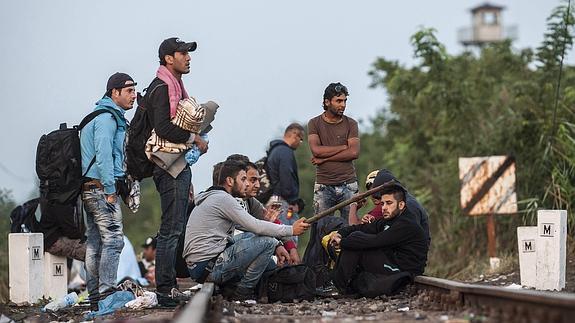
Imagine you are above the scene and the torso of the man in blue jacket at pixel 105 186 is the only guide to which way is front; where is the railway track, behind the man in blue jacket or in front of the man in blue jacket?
in front

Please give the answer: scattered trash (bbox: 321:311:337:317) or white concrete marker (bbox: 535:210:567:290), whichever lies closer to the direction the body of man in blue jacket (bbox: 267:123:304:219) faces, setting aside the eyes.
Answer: the white concrete marker

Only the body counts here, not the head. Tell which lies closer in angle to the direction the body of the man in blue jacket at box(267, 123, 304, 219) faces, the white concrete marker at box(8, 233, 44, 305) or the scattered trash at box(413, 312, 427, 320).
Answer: the scattered trash

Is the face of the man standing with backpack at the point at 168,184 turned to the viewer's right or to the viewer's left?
to the viewer's right

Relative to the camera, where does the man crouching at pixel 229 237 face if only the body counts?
to the viewer's right

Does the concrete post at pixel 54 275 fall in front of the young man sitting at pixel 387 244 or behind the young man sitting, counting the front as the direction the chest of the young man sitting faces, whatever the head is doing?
in front

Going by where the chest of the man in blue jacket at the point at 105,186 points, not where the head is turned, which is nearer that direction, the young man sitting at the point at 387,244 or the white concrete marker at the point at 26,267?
the young man sitting

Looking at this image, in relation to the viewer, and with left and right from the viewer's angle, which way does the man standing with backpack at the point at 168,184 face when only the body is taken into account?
facing to the right of the viewer

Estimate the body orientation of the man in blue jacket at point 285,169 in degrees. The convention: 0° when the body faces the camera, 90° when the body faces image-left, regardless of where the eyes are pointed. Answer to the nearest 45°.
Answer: approximately 270°

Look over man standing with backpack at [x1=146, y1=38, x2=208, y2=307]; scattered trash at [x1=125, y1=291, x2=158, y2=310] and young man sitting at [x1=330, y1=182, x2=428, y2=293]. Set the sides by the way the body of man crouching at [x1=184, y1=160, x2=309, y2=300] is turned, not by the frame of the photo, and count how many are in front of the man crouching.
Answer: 1

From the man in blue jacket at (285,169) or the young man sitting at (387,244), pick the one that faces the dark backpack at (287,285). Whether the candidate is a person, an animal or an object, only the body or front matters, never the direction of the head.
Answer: the young man sitting

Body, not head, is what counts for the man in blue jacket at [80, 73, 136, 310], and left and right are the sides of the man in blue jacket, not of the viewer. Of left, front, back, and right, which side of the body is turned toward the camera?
right

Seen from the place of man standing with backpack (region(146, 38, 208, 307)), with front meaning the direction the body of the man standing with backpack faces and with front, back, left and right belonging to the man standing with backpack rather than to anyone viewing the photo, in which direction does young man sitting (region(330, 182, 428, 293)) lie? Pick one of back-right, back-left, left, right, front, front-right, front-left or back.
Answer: front

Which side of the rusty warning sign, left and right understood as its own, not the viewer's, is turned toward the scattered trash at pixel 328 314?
front

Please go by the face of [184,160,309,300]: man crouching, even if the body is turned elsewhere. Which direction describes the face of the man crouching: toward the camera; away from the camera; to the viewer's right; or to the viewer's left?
to the viewer's right
